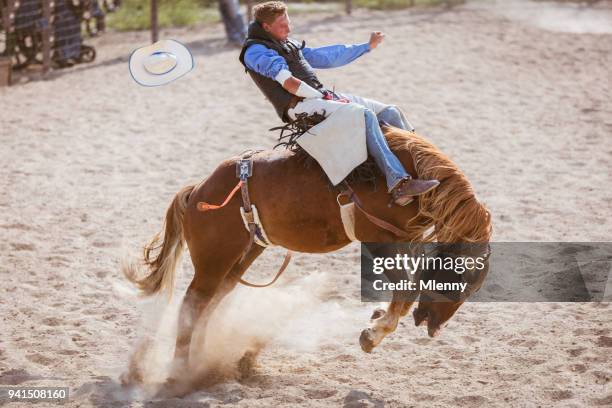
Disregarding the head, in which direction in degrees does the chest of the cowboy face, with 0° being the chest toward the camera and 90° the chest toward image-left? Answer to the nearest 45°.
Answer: approximately 270°

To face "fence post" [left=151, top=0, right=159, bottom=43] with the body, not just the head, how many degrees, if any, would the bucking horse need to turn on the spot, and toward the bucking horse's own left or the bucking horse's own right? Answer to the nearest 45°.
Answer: approximately 90° to the bucking horse's own left

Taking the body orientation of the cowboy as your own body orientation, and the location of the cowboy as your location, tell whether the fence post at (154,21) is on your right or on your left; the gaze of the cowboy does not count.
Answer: on your left

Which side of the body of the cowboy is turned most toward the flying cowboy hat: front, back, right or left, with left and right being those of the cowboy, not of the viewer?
back

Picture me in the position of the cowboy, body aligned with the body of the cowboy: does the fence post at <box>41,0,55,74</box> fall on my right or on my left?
on my left

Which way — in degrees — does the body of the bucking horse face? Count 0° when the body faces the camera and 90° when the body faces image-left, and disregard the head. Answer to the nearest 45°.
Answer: approximately 270°
